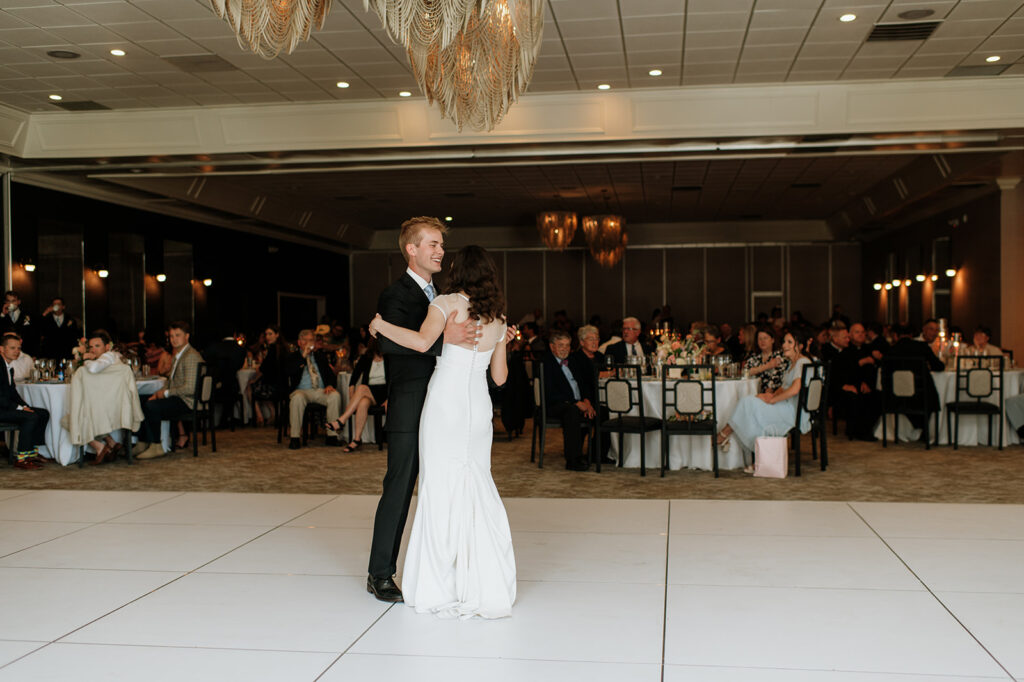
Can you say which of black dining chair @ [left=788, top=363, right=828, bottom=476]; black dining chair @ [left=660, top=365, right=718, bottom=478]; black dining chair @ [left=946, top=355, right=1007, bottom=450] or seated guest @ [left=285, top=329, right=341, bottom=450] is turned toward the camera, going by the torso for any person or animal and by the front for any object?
the seated guest

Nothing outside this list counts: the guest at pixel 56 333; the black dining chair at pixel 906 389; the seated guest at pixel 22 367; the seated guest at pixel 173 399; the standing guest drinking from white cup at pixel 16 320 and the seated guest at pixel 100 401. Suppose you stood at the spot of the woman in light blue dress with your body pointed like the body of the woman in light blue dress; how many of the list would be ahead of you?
5

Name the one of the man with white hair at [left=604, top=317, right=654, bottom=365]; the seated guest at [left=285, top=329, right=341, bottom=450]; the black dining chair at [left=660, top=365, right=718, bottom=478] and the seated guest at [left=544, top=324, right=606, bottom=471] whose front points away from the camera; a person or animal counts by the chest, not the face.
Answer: the black dining chair

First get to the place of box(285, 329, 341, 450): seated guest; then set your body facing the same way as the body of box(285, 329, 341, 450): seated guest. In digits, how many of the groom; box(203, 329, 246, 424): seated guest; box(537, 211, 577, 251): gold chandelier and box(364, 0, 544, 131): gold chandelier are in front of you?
2

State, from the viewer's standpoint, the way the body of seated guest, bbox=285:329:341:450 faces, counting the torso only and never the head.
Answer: toward the camera

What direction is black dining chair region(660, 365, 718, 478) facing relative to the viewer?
away from the camera

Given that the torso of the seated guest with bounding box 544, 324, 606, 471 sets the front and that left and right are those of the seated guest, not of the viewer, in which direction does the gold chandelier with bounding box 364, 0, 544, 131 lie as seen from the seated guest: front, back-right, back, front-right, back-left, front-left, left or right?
front-right

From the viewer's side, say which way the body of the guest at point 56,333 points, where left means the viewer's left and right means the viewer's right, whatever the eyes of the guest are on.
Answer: facing the viewer

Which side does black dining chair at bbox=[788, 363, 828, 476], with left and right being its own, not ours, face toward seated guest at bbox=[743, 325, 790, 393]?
front

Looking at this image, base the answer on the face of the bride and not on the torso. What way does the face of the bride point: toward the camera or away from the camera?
away from the camera

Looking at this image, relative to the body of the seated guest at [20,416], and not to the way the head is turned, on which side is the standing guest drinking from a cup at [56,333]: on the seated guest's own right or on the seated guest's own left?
on the seated guest's own left

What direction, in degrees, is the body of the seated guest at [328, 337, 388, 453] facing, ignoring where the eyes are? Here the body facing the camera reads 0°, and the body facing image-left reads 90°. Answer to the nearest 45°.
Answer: approximately 45°

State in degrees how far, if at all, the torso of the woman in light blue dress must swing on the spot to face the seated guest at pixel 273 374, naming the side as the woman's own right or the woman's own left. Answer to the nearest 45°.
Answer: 0° — they already face them

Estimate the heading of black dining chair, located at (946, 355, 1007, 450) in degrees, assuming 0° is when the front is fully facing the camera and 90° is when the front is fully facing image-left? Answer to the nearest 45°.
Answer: approximately 180°

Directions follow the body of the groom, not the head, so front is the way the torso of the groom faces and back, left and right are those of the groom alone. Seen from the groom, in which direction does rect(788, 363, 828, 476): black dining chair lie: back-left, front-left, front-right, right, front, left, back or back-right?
left

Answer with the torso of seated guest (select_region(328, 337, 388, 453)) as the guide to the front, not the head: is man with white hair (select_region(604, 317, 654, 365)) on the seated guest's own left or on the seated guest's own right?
on the seated guest's own left
